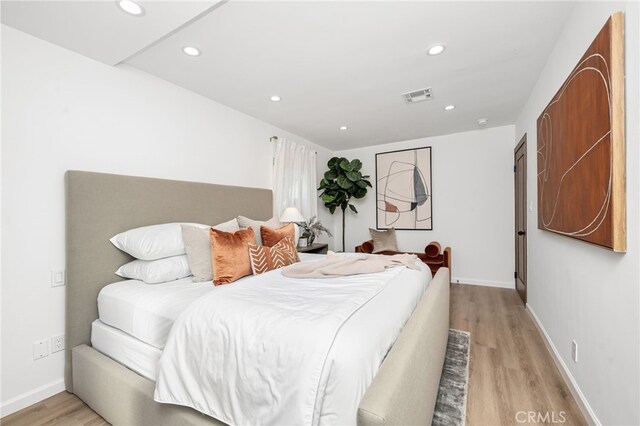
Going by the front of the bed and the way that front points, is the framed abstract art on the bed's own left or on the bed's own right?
on the bed's own left

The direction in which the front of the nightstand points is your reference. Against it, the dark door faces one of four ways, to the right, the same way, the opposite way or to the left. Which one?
the opposite way

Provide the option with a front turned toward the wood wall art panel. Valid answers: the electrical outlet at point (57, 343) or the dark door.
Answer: the electrical outlet

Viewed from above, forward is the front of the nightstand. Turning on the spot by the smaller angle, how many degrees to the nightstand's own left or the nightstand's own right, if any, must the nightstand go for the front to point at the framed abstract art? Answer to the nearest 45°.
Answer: approximately 90° to the nightstand's own left

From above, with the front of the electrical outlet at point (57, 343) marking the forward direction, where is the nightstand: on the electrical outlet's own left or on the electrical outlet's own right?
on the electrical outlet's own left

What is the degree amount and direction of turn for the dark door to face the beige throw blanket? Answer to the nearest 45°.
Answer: approximately 90° to its left

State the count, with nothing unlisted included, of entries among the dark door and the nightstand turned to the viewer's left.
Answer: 1

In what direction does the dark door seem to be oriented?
to the viewer's left

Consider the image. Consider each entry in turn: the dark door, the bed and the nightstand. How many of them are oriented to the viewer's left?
1

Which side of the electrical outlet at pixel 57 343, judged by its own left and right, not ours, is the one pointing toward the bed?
front

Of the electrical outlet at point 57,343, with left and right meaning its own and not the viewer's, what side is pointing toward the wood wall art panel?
front
